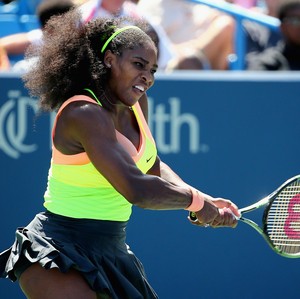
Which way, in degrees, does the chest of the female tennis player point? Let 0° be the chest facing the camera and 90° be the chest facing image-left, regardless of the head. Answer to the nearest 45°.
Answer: approximately 315°

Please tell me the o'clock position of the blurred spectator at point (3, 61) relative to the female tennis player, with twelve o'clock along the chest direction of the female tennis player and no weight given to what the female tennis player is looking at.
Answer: The blurred spectator is roughly at 7 o'clock from the female tennis player.

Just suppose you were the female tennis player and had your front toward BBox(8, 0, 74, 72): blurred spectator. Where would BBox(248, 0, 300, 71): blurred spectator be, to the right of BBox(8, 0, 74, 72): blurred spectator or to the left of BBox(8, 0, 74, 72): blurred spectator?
right

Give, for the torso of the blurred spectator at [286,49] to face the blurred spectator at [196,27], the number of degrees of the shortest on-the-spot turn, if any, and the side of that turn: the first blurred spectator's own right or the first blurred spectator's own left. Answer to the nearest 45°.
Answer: approximately 135° to the first blurred spectator's own right

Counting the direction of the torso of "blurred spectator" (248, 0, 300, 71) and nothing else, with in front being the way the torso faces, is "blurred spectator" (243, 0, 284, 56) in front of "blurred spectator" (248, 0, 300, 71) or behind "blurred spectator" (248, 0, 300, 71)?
behind

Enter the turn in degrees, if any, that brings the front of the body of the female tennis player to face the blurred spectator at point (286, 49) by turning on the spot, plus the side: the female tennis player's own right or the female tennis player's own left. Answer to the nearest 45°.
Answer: approximately 90° to the female tennis player's own left

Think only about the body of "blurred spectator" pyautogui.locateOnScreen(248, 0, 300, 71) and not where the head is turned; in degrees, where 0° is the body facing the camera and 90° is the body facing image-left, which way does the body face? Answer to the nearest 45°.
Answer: approximately 0°

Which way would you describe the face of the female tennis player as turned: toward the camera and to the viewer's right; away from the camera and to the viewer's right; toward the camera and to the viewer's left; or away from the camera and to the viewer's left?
toward the camera and to the viewer's right

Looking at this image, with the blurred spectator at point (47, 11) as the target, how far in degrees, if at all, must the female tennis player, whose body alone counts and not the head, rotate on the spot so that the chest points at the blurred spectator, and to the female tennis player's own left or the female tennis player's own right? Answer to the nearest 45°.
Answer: approximately 135° to the female tennis player's own left
